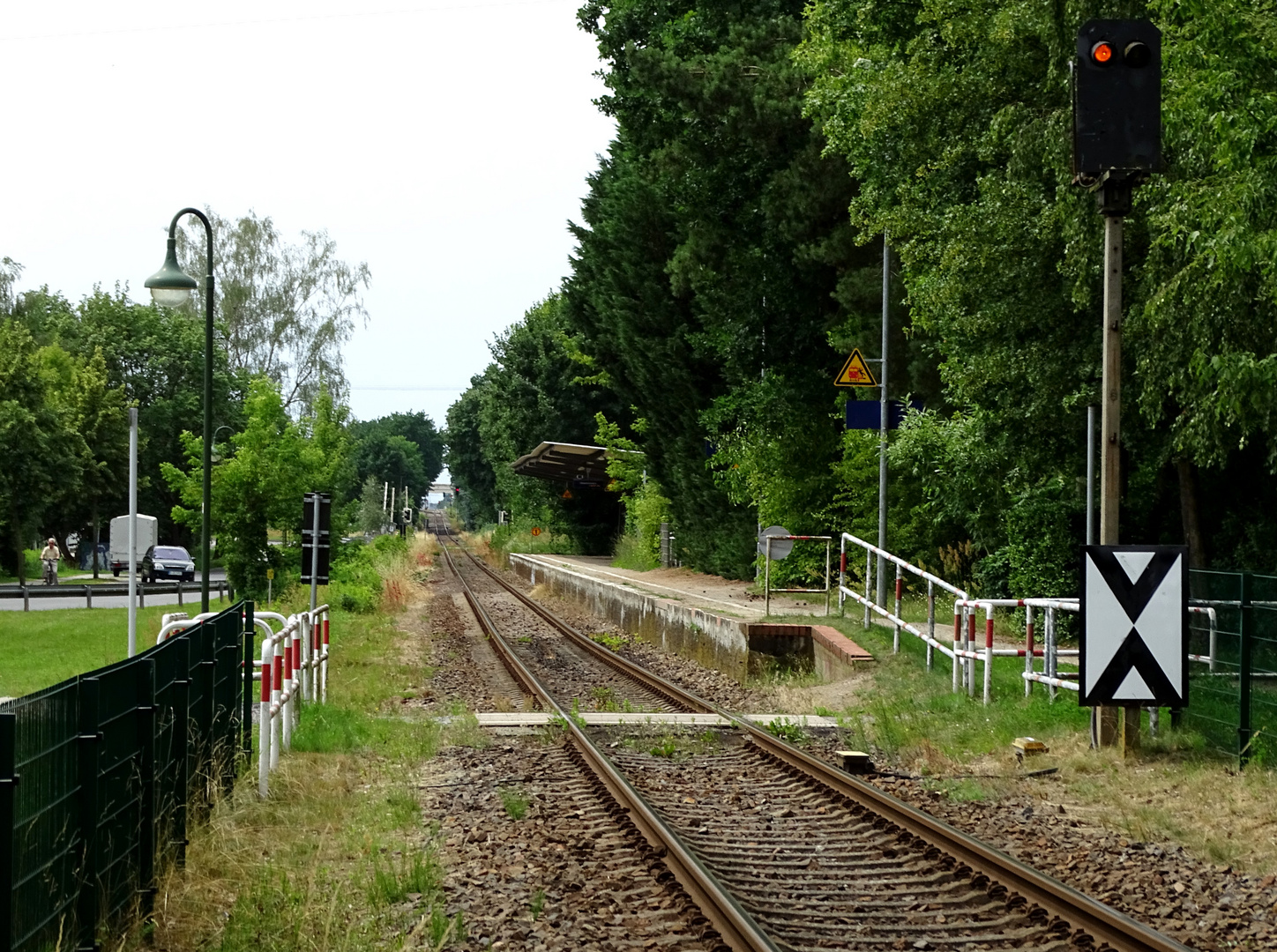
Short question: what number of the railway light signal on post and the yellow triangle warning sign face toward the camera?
2

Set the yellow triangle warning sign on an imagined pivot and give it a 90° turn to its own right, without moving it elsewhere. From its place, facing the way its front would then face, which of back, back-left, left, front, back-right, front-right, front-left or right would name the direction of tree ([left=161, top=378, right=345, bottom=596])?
front-right

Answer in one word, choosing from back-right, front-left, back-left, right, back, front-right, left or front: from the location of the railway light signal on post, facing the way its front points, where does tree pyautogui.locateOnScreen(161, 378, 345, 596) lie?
back-right

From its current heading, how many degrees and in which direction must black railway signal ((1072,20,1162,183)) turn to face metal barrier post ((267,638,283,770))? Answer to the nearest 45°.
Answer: approximately 90° to its right

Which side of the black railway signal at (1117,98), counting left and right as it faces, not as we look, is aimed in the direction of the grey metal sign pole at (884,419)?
back

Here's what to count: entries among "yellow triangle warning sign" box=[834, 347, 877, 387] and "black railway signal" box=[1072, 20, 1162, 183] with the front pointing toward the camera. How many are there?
2

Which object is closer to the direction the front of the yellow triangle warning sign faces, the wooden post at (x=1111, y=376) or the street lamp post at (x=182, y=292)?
the wooden post

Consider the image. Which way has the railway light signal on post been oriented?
toward the camera

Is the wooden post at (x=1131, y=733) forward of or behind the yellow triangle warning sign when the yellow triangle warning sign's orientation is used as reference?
forward

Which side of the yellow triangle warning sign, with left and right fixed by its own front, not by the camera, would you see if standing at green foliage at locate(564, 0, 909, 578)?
back

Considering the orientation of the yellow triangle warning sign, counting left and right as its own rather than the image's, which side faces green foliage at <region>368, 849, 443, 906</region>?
front

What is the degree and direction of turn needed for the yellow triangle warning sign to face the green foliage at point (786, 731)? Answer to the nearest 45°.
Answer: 0° — it already faces it
